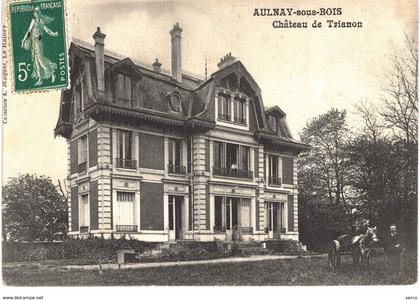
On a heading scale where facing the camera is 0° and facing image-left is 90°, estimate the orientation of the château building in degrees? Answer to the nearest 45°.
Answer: approximately 315°
